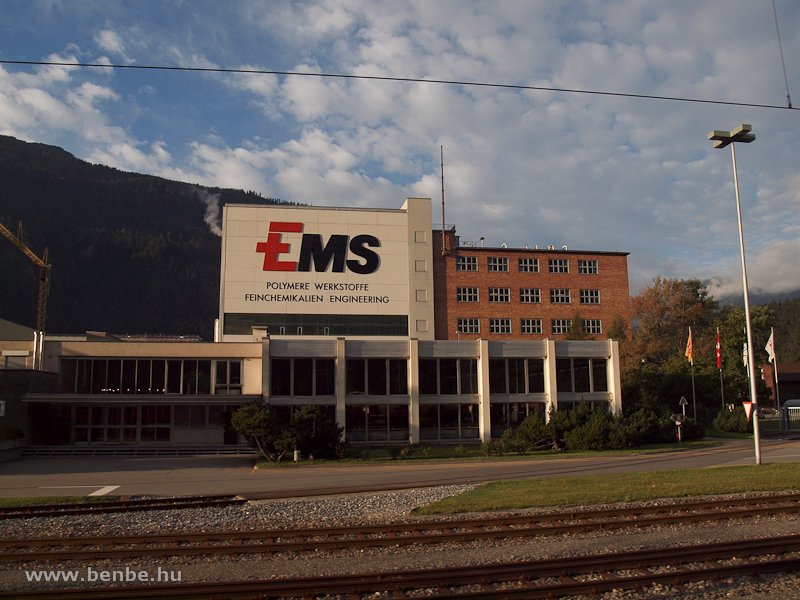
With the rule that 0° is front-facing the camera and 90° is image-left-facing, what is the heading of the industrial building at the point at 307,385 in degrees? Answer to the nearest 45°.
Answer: approximately 0°

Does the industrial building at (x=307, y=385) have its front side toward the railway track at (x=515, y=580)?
yes

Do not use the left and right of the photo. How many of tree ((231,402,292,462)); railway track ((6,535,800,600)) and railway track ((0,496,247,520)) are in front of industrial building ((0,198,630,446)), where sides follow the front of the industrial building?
3

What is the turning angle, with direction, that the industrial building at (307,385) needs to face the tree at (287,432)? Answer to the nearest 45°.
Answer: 0° — it already faces it

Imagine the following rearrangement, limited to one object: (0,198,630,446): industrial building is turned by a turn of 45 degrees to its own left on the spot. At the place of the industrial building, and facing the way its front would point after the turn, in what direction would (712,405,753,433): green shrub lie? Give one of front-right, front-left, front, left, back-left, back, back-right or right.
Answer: front-left

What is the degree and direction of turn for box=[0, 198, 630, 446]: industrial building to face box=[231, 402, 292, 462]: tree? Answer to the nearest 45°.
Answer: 0° — it already faces it
